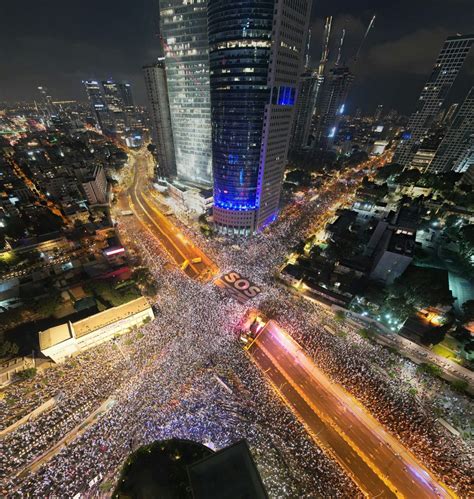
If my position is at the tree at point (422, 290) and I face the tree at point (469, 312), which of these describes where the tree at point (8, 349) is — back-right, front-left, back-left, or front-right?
back-right

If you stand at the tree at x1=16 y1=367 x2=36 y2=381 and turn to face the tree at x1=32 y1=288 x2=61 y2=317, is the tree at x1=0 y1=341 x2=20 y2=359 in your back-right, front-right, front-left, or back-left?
front-left

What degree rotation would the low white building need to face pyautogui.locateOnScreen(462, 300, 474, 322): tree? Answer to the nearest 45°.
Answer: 0° — it already faces it

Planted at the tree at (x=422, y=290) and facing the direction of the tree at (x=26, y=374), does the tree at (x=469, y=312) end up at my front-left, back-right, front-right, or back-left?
back-left

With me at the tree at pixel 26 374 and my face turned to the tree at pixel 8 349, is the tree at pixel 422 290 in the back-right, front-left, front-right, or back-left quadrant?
back-right

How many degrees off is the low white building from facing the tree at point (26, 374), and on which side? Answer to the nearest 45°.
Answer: approximately 135° to its right

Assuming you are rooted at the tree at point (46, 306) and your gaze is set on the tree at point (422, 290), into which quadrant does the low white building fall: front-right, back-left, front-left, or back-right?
front-right

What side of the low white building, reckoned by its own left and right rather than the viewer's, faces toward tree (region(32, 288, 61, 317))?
back

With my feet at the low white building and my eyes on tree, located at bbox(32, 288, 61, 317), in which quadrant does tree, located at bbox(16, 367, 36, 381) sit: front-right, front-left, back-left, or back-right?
front-left
